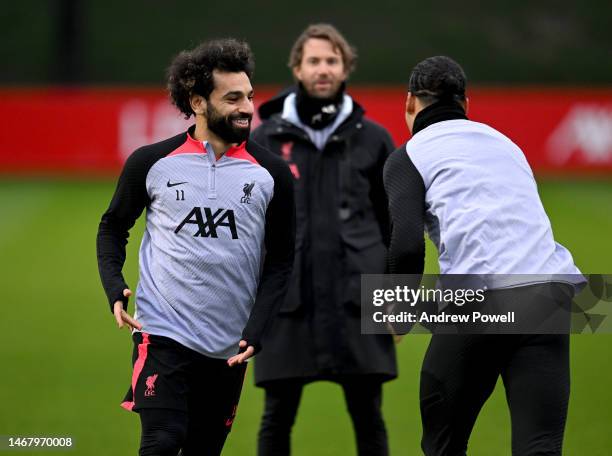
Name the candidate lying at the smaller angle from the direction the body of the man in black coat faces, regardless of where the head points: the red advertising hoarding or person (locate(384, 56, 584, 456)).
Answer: the person

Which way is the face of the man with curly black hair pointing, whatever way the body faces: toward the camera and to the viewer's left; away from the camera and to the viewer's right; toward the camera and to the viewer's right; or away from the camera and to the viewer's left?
toward the camera and to the viewer's right

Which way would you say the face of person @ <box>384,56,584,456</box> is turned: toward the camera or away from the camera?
away from the camera

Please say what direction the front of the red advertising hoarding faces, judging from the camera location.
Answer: facing the viewer

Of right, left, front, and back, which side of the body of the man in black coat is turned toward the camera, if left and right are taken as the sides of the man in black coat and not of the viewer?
front

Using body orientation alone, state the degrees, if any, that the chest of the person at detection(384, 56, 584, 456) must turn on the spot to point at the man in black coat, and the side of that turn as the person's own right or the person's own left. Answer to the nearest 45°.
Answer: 0° — they already face them

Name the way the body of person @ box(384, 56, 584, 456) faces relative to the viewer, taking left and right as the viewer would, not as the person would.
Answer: facing away from the viewer and to the left of the viewer

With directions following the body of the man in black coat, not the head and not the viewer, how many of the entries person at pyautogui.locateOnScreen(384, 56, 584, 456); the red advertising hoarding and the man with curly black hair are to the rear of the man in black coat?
1

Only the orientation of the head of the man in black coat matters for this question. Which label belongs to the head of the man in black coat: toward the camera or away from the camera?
toward the camera

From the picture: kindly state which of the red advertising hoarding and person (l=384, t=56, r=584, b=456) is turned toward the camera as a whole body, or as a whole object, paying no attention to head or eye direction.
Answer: the red advertising hoarding

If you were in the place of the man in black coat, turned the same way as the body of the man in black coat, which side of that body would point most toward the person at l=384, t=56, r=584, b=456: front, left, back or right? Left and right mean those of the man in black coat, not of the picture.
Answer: front

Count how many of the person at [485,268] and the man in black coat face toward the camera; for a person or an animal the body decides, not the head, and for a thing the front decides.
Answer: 1

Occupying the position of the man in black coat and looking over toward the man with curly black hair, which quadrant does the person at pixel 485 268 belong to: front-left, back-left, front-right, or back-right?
front-left

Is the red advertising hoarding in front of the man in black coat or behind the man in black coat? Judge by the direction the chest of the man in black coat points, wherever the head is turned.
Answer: behind

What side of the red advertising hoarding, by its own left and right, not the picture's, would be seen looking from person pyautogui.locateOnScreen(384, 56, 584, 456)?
front

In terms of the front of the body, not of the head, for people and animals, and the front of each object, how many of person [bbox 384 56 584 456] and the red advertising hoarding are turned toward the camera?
1

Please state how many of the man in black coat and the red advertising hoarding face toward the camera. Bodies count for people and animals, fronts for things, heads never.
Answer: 2

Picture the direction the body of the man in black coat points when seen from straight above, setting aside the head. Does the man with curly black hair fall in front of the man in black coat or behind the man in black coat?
in front

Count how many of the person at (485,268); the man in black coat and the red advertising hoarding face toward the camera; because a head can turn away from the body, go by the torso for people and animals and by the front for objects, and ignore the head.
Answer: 2
